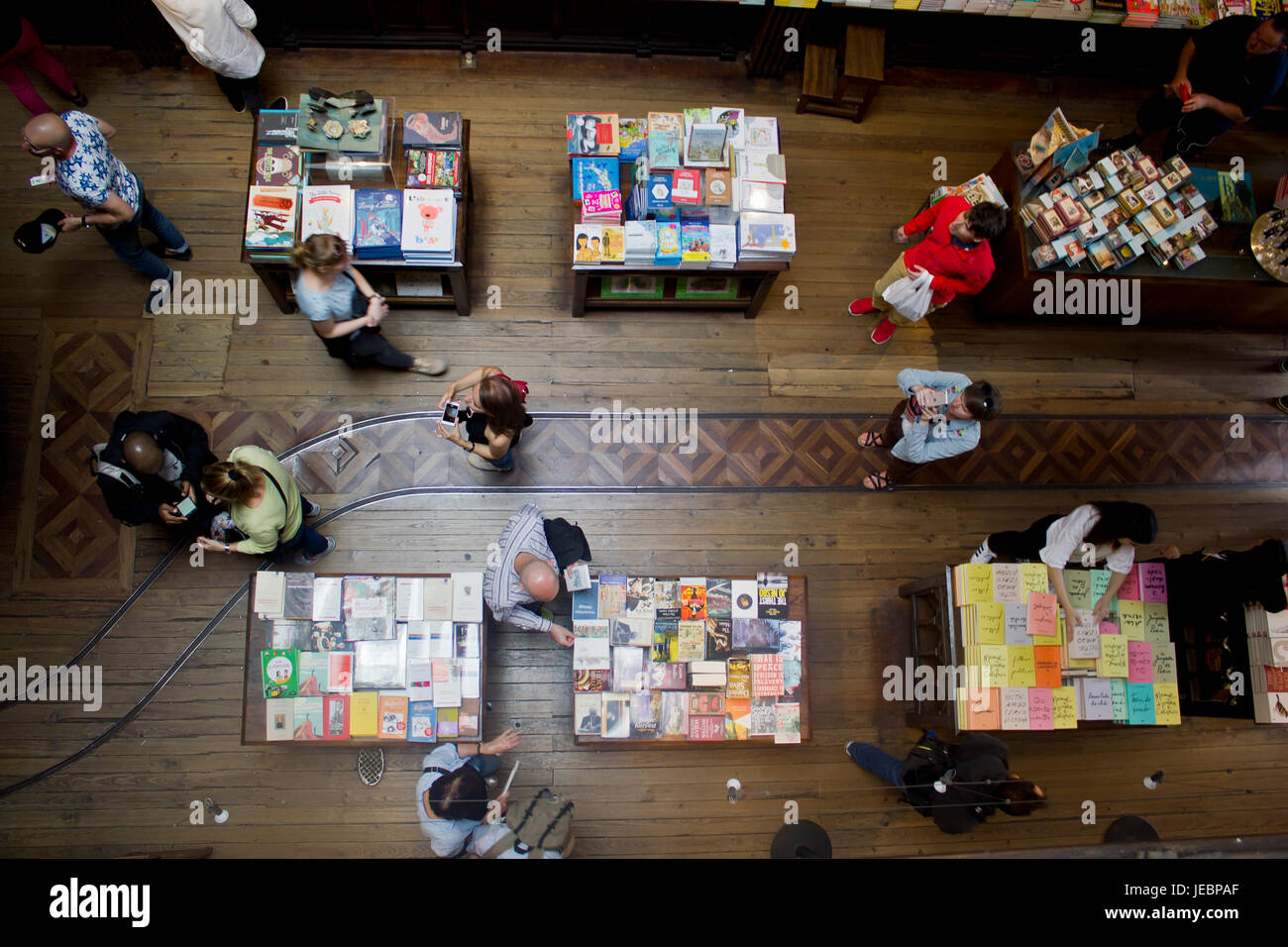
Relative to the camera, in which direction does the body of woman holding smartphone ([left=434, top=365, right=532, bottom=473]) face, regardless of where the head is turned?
to the viewer's left

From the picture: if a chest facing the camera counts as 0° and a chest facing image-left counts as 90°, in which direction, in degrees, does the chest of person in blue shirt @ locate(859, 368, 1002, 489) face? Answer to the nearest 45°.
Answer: approximately 90°

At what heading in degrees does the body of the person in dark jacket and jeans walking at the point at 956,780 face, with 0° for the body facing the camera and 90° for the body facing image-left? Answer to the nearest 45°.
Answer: approximately 270°

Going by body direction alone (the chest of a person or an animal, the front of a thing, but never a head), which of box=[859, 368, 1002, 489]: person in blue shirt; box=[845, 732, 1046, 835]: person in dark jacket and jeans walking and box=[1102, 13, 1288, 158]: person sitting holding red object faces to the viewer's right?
box=[845, 732, 1046, 835]: person in dark jacket and jeans walking

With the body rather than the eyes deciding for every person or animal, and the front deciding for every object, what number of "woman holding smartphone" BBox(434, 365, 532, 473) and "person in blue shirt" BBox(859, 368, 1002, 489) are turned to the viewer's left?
2

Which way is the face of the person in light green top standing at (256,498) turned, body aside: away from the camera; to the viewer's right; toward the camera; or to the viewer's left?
to the viewer's left

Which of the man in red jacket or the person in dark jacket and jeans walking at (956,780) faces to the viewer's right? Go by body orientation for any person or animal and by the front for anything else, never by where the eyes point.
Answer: the person in dark jacket and jeans walking
